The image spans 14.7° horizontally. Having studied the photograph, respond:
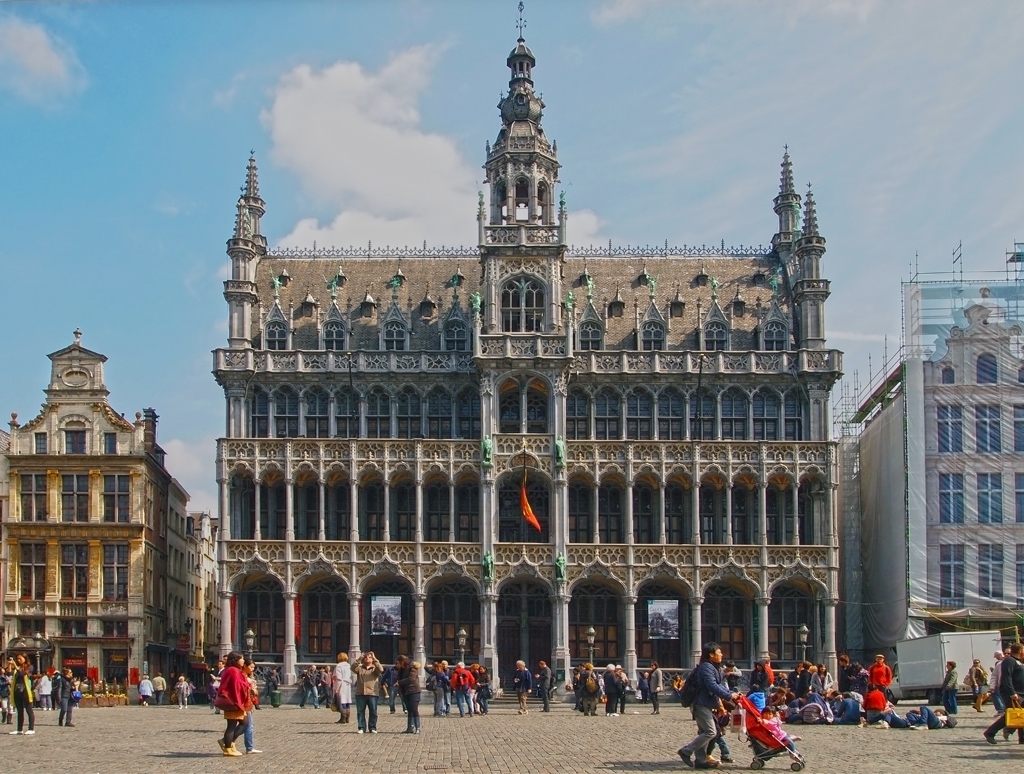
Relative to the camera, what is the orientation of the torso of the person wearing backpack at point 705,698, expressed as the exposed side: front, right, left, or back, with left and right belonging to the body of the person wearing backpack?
right

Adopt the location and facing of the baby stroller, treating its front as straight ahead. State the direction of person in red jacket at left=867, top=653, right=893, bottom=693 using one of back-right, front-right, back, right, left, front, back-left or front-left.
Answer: left

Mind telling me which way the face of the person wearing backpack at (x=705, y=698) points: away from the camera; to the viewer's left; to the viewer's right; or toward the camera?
to the viewer's right

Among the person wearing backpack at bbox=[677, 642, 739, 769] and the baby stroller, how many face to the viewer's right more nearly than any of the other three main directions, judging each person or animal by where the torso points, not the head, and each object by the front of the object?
2

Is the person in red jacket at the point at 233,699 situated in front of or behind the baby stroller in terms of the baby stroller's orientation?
behind

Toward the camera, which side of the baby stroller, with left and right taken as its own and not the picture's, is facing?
right

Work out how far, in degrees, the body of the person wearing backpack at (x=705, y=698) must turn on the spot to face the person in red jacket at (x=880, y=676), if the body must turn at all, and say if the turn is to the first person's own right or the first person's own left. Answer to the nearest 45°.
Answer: approximately 90° to the first person's own left

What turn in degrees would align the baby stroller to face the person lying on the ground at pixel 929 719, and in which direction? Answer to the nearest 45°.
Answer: approximately 90° to its left
